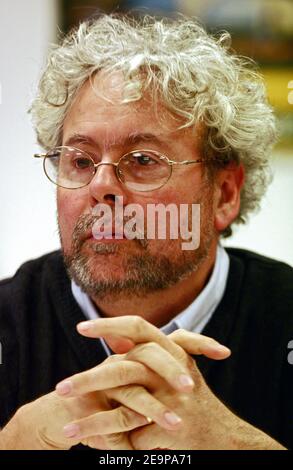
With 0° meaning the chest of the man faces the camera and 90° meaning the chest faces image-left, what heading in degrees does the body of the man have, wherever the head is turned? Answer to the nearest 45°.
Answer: approximately 45°
